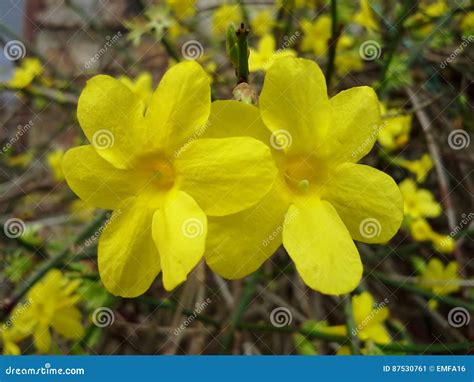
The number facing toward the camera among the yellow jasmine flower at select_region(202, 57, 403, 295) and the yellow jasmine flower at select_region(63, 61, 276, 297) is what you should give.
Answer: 2

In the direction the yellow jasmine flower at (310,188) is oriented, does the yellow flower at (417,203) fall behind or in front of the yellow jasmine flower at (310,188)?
behind

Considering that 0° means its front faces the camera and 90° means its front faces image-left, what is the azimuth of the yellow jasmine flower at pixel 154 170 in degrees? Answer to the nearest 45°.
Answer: approximately 0°

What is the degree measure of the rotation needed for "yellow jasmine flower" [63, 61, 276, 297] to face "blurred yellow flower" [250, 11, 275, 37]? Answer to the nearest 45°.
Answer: approximately 180°

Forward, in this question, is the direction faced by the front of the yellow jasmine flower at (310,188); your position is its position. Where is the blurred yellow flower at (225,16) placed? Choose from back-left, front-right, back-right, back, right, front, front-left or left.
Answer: back

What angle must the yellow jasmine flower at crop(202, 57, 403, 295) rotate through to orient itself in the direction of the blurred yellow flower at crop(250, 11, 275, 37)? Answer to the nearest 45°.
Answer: approximately 180°

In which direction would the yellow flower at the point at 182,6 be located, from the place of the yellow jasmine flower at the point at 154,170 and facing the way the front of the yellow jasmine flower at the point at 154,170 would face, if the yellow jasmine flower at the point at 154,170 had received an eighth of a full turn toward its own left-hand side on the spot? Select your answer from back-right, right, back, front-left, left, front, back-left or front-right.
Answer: back-left

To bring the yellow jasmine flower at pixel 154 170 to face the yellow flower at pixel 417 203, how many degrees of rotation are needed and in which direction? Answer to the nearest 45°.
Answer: approximately 135° to its left

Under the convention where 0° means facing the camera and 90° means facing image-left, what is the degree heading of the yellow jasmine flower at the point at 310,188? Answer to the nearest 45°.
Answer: approximately 0°

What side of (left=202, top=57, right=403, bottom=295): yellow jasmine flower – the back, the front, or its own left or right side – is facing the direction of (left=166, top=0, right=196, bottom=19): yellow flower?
back
